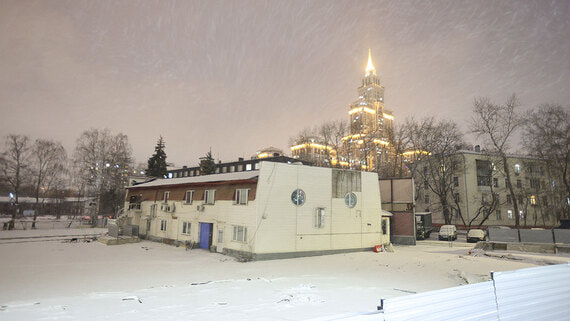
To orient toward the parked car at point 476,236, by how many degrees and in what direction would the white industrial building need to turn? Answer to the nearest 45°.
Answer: approximately 135° to its left

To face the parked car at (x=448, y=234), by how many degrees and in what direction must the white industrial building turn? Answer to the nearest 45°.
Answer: approximately 180°

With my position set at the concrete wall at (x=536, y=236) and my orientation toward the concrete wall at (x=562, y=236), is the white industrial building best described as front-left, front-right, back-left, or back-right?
back-right

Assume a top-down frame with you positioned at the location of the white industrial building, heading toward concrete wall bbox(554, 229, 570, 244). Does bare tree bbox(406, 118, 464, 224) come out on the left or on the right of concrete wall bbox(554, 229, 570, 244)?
left

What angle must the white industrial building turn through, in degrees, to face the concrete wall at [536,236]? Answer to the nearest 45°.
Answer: approximately 135° to its left

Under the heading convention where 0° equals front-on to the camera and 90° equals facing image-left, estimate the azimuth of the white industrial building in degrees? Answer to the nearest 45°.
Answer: approximately 45°

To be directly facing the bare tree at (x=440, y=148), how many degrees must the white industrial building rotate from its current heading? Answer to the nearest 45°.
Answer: approximately 180°

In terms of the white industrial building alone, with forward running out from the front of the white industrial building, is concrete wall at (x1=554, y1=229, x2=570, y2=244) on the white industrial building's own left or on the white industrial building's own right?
on the white industrial building's own left
